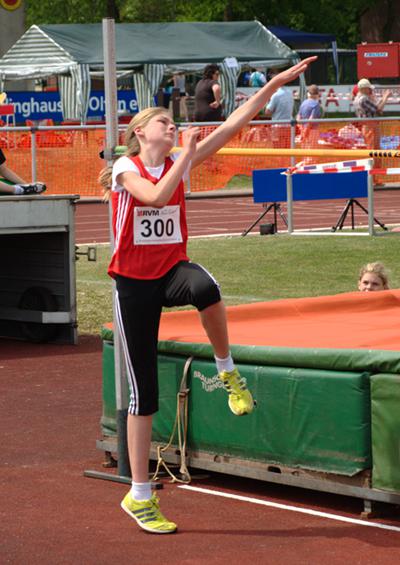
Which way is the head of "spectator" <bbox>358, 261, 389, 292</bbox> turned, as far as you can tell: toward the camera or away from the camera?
toward the camera

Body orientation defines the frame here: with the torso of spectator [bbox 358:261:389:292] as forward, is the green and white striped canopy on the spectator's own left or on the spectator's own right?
on the spectator's own right

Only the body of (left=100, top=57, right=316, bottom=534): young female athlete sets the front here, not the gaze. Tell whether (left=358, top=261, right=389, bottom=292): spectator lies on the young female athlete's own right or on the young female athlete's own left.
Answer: on the young female athlete's own left

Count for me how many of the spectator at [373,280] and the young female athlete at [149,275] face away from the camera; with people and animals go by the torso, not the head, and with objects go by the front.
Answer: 0

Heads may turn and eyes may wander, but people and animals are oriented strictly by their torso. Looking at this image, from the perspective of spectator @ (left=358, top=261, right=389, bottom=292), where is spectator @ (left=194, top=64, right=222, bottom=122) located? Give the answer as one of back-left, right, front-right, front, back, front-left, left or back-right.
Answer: back-right

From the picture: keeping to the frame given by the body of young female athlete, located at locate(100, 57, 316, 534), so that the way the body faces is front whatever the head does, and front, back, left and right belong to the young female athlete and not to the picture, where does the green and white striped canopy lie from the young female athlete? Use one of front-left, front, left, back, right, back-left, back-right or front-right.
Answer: back-left

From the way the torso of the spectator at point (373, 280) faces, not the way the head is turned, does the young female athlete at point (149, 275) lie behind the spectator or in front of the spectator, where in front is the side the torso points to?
in front

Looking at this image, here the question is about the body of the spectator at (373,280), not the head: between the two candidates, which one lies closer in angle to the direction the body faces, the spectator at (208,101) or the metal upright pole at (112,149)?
the metal upright pole

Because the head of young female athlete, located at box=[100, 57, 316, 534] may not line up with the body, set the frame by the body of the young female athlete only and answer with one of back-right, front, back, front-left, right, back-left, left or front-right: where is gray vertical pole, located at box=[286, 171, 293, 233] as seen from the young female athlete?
back-left

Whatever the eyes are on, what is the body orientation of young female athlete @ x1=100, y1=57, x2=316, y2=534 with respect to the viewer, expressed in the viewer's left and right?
facing the viewer and to the right of the viewer

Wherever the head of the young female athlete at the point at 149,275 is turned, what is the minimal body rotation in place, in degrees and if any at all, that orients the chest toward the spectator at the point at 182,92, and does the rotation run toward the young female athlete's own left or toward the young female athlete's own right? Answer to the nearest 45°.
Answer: approximately 135° to the young female athlete's own left

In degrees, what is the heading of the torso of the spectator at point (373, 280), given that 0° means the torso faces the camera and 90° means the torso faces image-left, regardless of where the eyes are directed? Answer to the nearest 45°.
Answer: approximately 45°

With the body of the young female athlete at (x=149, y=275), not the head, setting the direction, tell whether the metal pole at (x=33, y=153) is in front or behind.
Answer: behind

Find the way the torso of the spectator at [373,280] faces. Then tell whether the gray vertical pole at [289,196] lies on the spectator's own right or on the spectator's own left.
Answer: on the spectator's own right

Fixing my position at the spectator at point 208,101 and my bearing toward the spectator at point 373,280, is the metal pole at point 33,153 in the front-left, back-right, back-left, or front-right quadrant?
front-right
